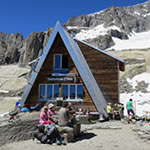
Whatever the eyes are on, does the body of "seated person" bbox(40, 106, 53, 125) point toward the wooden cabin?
no

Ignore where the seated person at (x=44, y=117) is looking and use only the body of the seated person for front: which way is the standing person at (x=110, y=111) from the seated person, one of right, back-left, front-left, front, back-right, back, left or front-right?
front-left

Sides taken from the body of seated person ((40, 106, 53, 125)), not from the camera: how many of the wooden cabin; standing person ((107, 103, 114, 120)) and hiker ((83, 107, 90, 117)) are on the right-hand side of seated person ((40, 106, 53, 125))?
0

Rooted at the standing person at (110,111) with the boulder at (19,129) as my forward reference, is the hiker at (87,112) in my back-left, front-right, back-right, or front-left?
front-right

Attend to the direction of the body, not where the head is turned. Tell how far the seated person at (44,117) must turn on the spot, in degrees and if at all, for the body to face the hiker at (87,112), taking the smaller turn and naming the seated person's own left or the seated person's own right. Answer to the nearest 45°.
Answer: approximately 45° to the seated person's own left

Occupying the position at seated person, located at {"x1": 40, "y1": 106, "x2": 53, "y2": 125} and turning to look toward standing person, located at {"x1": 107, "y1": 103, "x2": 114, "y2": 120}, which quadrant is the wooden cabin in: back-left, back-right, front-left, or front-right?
front-left
